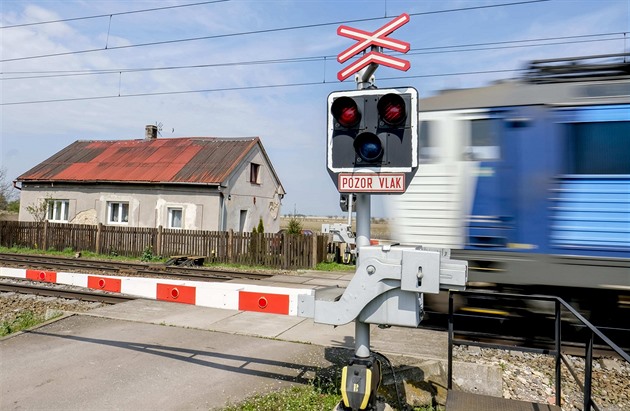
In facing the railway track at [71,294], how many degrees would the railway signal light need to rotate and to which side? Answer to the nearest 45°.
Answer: approximately 135° to its right

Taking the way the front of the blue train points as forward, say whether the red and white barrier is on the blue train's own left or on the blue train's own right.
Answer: on the blue train's own left

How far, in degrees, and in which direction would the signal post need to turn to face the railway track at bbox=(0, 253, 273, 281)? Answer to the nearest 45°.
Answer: approximately 135° to its right

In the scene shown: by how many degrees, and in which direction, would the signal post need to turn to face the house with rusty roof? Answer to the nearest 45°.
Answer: approximately 135° to its right

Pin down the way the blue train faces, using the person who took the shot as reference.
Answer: facing to the left of the viewer

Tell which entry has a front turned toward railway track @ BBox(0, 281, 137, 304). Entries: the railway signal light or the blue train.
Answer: the blue train

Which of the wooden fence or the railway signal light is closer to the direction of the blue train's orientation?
the wooden fence

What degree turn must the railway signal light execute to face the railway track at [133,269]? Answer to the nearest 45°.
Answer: approximately 135° to its right

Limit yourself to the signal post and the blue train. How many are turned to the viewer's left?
1

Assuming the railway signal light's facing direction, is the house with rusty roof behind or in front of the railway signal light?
behind

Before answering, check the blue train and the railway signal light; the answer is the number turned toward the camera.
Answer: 1

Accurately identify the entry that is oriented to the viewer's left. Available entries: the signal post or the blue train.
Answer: the blue train

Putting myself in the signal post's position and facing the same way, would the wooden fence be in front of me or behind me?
behind

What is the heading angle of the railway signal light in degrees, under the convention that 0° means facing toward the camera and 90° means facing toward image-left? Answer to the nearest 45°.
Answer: approximately 0°
